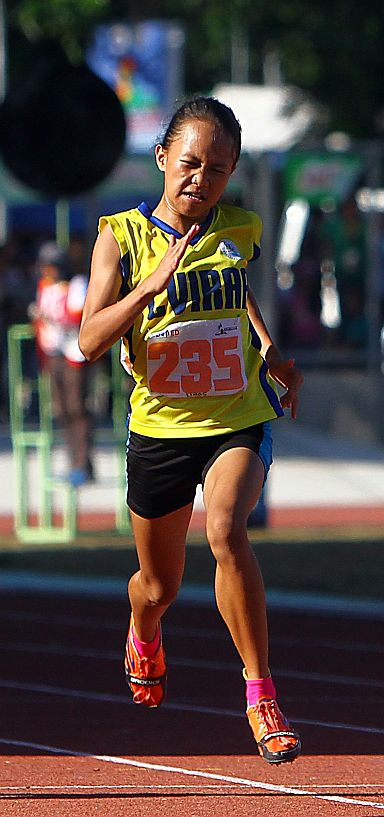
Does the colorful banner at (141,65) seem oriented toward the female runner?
yes

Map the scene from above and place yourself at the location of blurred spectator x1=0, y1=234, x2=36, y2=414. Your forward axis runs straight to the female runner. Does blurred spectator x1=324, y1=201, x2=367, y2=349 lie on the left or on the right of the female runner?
left

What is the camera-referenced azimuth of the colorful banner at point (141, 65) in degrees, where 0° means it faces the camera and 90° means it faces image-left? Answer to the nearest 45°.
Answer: approximately 0°

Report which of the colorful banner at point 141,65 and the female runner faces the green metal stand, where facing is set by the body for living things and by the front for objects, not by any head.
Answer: the colorful banner

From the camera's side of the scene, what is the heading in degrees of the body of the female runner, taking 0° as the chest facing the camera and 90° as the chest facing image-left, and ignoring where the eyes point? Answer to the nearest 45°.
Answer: approximately 0°

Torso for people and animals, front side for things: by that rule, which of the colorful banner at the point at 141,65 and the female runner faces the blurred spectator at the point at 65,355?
the colorful banner

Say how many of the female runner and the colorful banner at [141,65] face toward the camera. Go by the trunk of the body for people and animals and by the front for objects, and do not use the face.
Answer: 2

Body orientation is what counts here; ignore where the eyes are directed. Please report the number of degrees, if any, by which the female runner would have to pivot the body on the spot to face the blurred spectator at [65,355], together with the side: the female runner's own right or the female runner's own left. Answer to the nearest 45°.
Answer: approximately 180°
